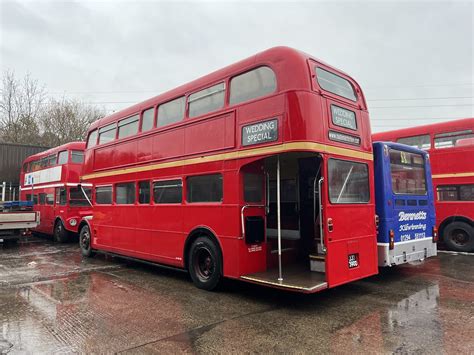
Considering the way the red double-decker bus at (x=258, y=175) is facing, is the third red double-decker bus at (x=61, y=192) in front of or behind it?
in front

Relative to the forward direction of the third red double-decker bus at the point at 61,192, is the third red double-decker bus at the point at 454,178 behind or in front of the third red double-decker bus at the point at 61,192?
in front

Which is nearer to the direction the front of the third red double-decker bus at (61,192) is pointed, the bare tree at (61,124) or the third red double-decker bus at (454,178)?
the third red double-decker bus

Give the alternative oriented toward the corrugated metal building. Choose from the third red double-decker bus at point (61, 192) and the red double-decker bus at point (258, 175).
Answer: the red double-decker bus

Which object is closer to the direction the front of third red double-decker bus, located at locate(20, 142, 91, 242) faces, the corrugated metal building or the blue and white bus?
the blue and white bus

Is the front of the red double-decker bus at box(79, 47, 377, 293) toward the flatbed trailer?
yes

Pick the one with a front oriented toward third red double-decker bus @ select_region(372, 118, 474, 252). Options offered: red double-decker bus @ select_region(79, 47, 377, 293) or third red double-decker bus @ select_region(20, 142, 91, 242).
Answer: third red double-decker bus @ select_region(20, 142, 91, 242)

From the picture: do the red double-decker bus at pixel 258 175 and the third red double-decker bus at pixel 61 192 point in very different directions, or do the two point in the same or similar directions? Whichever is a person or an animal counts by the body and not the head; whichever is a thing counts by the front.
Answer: very different directions

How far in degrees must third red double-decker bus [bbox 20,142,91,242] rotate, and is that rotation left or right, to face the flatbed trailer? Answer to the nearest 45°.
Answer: approximately 135° to its right

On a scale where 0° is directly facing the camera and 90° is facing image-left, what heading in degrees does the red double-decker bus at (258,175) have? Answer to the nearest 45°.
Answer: approximately 135°

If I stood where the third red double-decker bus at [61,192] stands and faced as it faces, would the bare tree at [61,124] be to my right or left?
on my left

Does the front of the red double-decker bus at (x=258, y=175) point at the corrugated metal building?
yes

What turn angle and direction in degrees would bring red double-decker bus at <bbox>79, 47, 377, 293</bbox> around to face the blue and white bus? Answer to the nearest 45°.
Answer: approximately 135° to its right

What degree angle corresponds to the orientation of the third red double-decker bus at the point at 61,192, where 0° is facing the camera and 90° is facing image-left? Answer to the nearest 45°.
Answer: approximately 315°
